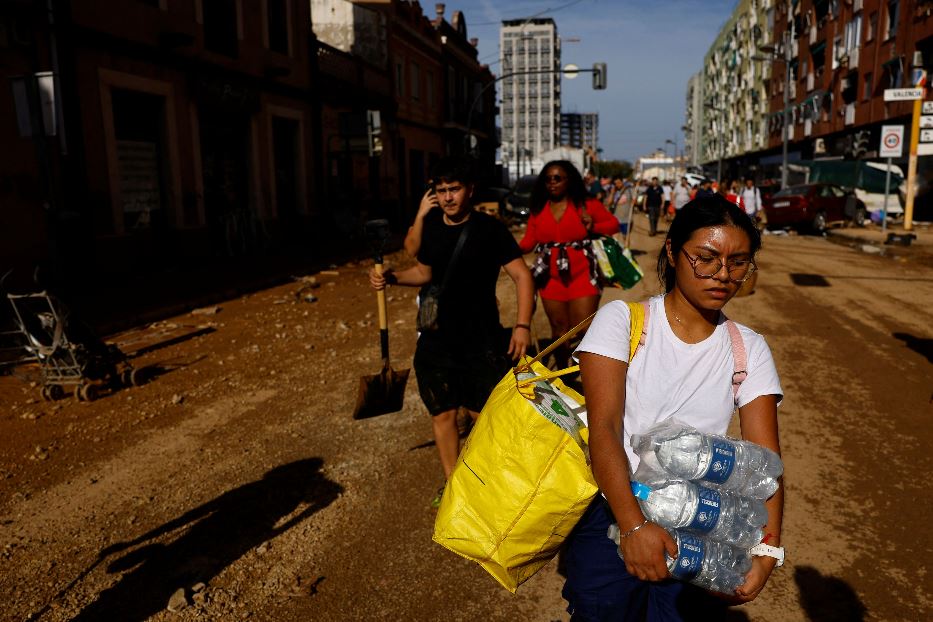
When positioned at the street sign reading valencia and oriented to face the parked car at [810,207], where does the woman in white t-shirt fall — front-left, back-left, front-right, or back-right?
back-left

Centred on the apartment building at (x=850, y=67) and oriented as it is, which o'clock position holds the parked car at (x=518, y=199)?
The parked car is roughly at 12 o'clock from the apartment building.

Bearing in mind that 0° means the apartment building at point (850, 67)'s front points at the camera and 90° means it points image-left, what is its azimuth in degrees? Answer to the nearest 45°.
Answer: approximately 45°

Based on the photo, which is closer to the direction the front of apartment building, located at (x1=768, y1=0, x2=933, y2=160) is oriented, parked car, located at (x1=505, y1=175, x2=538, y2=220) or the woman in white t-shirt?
the parked car

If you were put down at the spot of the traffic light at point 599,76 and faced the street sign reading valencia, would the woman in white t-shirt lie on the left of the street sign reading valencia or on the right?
right

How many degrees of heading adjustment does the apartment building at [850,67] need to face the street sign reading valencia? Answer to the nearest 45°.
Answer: approximately 45° to its left

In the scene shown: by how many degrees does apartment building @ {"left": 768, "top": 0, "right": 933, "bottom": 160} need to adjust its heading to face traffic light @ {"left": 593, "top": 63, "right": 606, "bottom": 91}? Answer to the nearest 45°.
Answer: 0° — it already faces it
